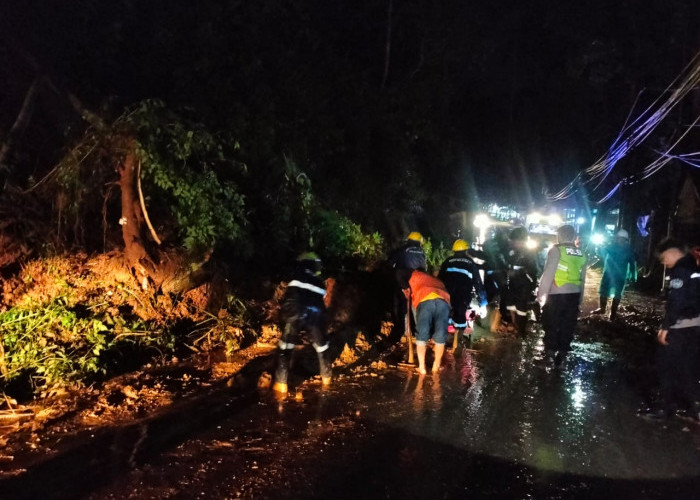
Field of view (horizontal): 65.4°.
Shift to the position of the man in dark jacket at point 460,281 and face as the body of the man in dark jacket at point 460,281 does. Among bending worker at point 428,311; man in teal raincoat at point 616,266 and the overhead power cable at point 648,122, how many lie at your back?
1

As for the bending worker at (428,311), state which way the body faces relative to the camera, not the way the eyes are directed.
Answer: away from the camera

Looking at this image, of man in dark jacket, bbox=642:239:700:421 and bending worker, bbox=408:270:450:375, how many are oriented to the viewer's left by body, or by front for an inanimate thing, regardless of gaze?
1

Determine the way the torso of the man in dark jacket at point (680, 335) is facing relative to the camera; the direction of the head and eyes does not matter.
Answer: to the viewer's left

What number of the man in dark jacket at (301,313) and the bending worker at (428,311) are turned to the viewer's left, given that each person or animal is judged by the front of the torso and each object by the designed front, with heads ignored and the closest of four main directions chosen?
0

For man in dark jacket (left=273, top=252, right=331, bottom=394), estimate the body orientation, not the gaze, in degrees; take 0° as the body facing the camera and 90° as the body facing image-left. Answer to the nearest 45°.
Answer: approximately 180°

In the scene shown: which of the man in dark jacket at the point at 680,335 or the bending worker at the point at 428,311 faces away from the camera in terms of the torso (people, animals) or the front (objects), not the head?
the bending worker

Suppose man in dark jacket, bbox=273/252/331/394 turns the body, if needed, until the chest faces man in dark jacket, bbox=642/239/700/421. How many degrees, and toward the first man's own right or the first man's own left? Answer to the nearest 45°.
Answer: approximately 90° to the first man's own right

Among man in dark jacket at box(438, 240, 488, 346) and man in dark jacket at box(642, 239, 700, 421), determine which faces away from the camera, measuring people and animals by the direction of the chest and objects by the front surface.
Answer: man in dark jacket at box(438, 240, 488, 346)

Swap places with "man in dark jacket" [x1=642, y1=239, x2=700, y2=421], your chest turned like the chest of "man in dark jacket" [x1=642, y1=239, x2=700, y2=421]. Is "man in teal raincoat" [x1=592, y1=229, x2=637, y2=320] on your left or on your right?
on your right

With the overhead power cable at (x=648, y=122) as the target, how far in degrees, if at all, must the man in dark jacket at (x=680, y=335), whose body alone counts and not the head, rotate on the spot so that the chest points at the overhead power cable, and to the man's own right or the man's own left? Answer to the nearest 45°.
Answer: approximately 90° to the man's own right

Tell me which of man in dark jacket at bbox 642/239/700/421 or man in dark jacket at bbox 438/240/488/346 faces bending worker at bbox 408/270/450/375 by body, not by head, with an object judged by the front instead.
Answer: man in dark jacket at bbox 642/239/700/421

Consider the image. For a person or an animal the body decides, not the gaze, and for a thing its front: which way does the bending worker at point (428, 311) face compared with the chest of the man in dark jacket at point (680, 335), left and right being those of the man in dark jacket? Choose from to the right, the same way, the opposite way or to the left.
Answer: to the right

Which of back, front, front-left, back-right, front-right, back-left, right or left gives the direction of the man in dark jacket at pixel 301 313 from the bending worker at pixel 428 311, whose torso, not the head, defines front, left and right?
back-left

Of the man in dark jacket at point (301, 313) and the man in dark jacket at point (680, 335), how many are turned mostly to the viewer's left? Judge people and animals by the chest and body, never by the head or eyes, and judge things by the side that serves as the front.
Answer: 1

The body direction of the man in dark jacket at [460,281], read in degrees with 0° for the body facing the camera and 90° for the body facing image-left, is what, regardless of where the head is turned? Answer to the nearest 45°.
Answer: approximately 180°
